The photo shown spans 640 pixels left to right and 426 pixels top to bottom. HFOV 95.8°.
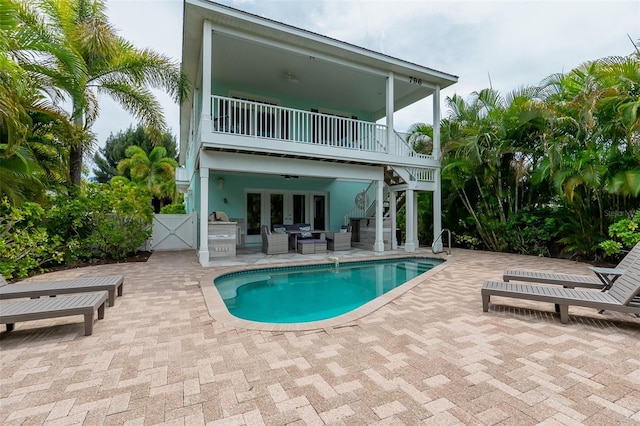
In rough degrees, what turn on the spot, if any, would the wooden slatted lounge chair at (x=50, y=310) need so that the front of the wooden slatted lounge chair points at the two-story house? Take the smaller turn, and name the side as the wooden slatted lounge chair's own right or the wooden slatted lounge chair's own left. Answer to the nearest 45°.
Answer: approximately 45° to the wooden slatted lounge chair's own left

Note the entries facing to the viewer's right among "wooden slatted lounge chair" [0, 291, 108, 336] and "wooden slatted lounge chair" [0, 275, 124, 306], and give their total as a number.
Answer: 2

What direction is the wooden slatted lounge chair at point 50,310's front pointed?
to the viewer's right

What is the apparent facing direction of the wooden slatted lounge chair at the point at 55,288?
to the viewer's right

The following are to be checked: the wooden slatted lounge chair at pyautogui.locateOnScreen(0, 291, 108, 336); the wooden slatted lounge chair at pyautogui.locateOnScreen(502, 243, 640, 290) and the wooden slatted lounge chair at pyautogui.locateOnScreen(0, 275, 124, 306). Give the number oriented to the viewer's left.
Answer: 1

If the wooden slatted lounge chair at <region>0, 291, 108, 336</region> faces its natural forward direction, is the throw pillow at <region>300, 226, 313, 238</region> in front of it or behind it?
in front

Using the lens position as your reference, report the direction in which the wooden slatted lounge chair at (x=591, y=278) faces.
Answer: facing to the left of the viewer

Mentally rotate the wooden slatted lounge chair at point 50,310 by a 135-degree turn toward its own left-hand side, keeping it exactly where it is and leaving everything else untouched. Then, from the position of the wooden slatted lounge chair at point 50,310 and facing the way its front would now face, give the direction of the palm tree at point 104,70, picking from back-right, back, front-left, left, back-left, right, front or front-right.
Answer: front-right

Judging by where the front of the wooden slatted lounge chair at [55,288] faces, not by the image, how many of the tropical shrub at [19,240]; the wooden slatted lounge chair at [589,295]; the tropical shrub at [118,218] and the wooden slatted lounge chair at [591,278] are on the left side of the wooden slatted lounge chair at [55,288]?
2

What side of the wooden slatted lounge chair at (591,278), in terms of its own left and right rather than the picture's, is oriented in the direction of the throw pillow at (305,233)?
front

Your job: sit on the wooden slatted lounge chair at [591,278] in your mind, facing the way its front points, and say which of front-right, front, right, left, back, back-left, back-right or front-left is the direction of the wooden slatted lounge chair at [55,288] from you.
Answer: front-left

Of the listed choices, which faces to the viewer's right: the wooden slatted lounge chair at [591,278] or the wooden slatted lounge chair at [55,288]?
the wooden slatted lounge chair at [55,288]

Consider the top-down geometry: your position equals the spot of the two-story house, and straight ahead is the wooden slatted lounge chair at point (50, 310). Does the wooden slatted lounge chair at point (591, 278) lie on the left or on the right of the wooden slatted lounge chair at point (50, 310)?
left

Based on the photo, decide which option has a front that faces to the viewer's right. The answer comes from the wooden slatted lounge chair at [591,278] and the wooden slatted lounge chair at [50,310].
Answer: the wooden slatted lounge chair at [50,310]

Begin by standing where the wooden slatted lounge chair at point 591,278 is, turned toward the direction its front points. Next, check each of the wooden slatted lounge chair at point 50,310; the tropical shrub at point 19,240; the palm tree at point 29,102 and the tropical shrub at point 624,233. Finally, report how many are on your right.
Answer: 1

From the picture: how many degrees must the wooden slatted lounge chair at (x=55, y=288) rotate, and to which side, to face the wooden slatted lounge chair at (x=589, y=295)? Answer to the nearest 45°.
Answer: approximately 45° to its right
